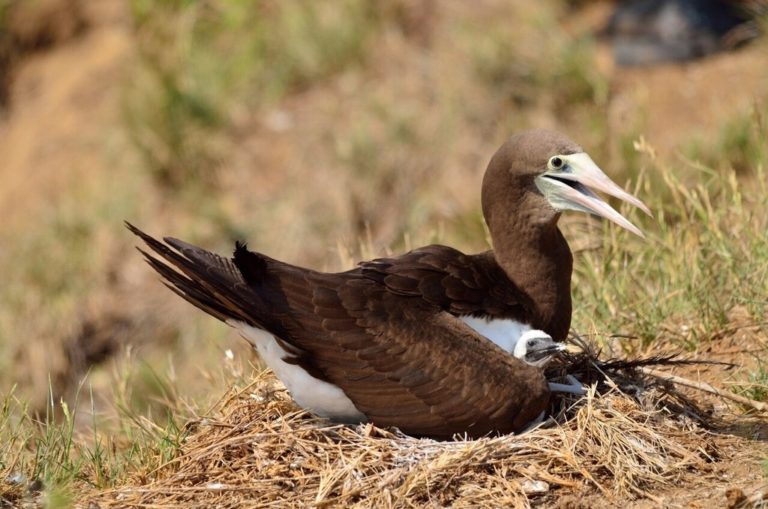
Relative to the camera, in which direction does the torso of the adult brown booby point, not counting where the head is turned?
to the viewer's right

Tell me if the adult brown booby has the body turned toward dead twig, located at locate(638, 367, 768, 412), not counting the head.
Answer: yes
